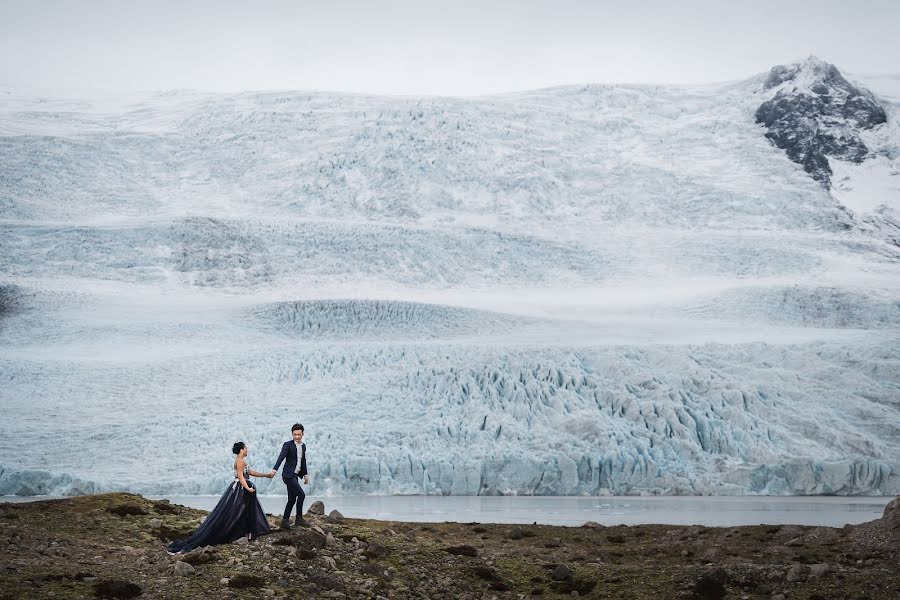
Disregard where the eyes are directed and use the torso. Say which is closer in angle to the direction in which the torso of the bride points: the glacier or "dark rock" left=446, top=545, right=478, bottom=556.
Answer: the dark rock

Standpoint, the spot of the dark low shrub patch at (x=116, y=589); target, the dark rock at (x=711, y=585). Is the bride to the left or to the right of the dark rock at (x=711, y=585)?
left

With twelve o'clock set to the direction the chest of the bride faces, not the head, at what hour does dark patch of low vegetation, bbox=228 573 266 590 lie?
The dark patch of low vegetation is roughly at 3 o'clock from the bride.

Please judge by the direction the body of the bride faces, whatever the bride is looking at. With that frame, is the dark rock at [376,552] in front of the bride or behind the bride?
in front

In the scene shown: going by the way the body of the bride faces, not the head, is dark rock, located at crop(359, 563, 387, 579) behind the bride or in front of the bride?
in front

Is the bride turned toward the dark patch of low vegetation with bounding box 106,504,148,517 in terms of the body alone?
no

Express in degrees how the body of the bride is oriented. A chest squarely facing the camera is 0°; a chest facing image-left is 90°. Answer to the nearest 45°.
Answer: approximately 270°

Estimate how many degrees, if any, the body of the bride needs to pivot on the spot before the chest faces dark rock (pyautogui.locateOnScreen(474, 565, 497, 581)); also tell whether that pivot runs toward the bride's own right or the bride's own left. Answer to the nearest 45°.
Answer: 0° — they already face it

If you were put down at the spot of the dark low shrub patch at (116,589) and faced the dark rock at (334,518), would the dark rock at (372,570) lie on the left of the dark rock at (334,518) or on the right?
right

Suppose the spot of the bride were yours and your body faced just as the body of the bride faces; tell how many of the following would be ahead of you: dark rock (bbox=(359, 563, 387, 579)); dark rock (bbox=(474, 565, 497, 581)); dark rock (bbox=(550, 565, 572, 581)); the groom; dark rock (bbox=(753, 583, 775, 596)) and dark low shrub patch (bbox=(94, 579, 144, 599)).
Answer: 5

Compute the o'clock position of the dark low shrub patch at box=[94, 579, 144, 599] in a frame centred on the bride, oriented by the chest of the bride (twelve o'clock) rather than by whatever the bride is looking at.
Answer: The dark low shrub patch is roughly at 4 o'clock from the bride.

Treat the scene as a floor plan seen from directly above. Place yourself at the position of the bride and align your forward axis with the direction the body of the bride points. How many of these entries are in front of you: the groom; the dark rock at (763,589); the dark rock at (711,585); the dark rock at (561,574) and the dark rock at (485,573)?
5

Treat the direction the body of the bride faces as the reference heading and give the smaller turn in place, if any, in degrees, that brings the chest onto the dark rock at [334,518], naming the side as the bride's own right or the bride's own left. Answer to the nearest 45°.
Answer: approximately 45° to the bride's own left

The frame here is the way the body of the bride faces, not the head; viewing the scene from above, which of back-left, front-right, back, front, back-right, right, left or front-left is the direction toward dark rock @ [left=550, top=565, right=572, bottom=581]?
front

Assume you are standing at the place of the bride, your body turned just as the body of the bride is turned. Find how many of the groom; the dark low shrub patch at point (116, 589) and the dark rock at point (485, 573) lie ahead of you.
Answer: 2

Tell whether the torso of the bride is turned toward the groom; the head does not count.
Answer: yes

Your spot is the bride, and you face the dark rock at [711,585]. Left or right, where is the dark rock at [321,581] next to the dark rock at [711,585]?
right
